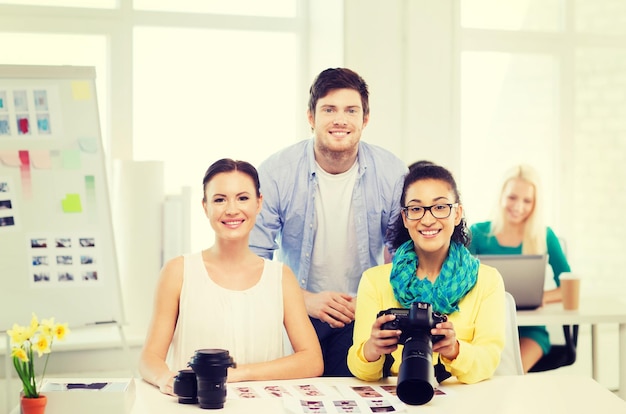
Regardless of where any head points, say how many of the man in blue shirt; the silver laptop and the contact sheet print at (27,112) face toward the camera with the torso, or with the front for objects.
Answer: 2

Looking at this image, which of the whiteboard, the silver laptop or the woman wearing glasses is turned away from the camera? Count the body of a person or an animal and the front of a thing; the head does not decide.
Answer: the silver laptop

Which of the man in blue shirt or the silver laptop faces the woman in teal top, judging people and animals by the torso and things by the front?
the silver laptop

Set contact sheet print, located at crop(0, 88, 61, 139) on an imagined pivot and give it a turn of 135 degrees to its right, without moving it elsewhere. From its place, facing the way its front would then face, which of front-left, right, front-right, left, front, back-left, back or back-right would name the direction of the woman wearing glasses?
back

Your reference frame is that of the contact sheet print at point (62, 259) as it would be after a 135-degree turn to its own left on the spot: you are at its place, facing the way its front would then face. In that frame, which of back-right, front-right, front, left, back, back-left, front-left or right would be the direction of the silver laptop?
front-right

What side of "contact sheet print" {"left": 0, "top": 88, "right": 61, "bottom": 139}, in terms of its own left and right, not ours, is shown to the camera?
front

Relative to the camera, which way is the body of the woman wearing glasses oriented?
toward the camera

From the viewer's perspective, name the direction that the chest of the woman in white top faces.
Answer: toward the camera

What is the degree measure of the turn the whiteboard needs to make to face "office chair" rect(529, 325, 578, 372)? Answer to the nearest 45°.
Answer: approximately 90° to its left

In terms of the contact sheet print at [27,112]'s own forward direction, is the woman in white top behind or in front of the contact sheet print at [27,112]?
in front

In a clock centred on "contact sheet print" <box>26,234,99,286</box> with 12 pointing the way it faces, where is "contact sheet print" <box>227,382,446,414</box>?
"contact sheet print" <box>227,382,446,414</box> is roughly at 11 o'clock from "contact sheet print" <box>26,234,99,286</box>.

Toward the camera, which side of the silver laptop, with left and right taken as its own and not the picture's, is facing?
back

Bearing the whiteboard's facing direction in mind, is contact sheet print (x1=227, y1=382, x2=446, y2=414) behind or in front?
in front

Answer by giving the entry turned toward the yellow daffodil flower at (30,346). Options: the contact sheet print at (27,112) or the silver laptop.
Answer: the contact sheet print

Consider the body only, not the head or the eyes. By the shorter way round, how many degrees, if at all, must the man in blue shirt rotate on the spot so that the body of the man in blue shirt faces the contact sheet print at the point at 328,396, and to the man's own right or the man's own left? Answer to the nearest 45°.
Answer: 0° — they already face it
